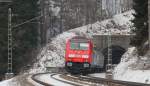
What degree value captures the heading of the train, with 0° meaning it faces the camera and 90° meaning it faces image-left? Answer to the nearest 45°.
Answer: approximately 0°
